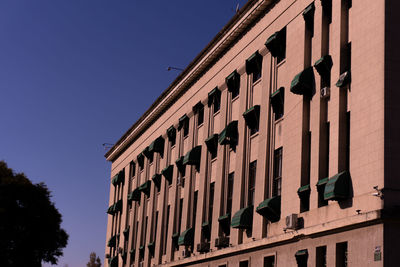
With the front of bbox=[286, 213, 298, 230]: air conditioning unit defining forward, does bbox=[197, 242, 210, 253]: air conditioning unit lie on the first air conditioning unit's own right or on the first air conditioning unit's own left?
on the first air conditioning unit's own right

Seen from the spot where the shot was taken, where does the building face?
facing the viewer and to the left of the viewer

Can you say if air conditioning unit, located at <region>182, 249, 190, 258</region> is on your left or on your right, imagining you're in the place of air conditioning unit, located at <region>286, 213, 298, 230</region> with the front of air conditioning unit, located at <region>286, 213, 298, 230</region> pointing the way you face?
on your right

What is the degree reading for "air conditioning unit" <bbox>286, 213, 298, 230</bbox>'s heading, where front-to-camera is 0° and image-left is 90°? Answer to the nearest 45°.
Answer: approximately 45°
